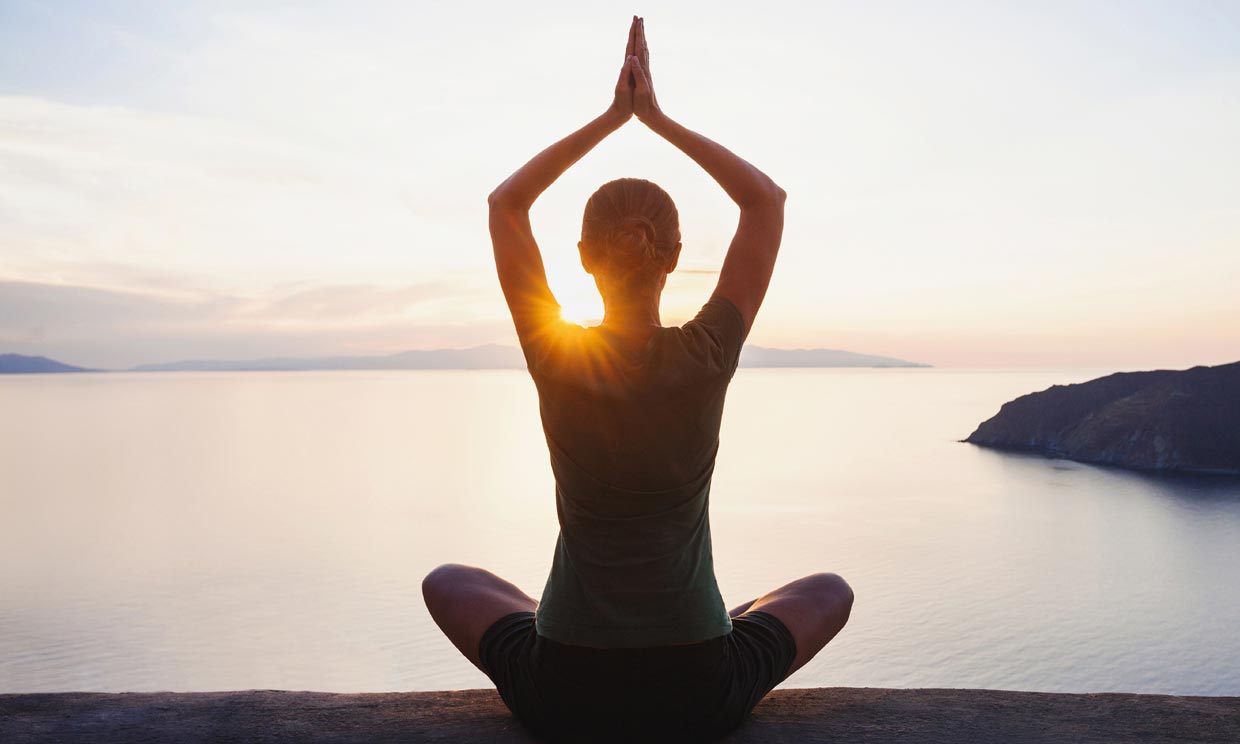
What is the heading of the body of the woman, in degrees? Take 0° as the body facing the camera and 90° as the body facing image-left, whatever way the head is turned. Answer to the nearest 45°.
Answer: approximately 180°

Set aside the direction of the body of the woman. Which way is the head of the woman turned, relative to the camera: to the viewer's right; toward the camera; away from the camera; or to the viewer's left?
away from the camera
